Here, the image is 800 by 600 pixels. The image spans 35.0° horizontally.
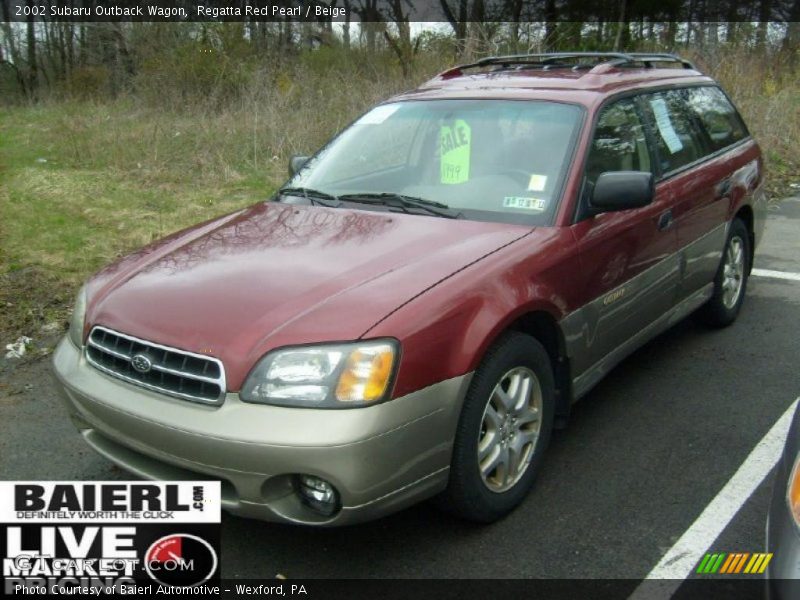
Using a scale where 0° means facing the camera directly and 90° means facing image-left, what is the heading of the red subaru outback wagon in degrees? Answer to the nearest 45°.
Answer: approximately 45°
